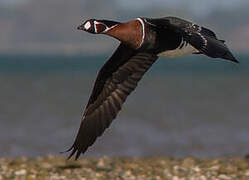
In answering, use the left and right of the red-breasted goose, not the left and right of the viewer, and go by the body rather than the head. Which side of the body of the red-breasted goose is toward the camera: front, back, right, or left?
left
